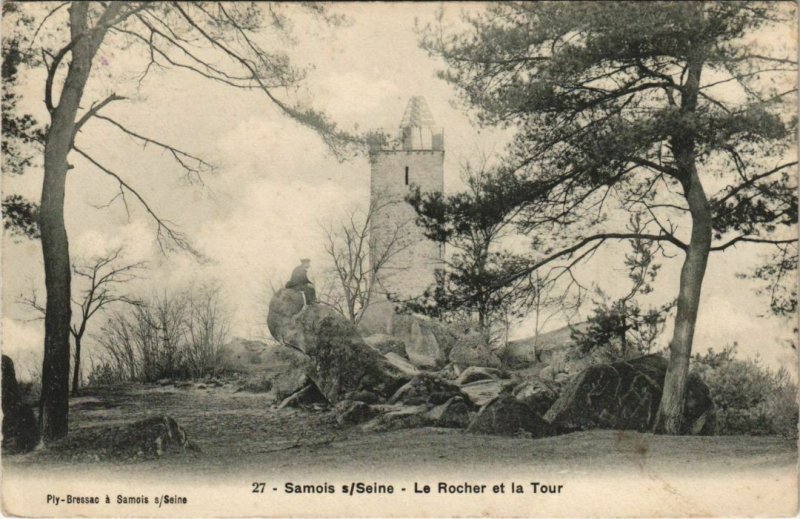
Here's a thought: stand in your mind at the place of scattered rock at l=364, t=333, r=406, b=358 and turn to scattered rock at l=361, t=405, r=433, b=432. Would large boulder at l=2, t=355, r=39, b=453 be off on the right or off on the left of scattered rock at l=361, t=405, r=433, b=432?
right

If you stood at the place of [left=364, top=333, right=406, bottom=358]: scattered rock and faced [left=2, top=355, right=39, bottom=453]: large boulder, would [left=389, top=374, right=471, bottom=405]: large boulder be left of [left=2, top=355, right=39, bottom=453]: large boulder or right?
left

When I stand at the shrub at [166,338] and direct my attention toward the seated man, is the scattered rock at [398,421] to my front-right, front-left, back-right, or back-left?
front-right
